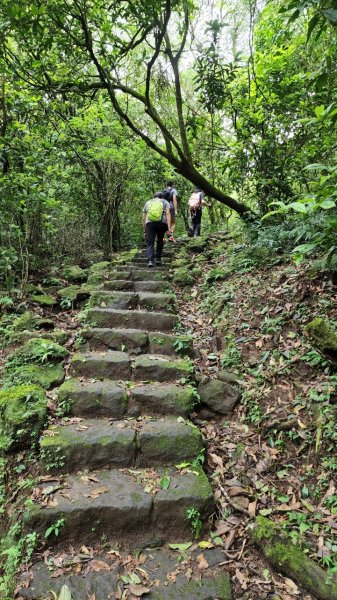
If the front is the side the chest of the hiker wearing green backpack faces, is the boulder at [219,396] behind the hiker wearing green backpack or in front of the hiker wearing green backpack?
behind

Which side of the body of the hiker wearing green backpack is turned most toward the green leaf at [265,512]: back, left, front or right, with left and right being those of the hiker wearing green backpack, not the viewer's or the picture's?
back

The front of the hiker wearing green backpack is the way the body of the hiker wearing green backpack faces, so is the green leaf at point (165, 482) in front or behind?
behind

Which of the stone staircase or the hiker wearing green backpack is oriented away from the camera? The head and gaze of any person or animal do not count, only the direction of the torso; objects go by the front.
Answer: the hiker wearing green backpack

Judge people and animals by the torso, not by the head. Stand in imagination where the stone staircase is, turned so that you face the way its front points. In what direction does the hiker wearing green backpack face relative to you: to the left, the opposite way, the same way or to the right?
the opposite way

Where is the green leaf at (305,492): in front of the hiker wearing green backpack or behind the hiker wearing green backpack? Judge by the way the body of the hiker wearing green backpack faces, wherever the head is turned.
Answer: behind

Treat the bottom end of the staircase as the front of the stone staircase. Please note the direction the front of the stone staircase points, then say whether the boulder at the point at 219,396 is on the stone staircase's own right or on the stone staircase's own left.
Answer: on the stone staircase's own left

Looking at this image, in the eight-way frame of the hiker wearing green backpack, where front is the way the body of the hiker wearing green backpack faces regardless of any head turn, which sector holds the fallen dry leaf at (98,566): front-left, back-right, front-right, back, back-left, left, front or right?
back

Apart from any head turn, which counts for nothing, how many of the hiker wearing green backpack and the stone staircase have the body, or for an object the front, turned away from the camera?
1

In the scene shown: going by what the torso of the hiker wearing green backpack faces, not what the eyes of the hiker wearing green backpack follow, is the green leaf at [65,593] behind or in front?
behind

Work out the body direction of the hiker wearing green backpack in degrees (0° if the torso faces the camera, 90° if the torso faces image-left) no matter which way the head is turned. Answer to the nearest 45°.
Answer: approximately 180°

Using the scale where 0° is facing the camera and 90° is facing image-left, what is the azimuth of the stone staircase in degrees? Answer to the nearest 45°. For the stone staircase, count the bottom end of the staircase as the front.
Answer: approximately 0°
